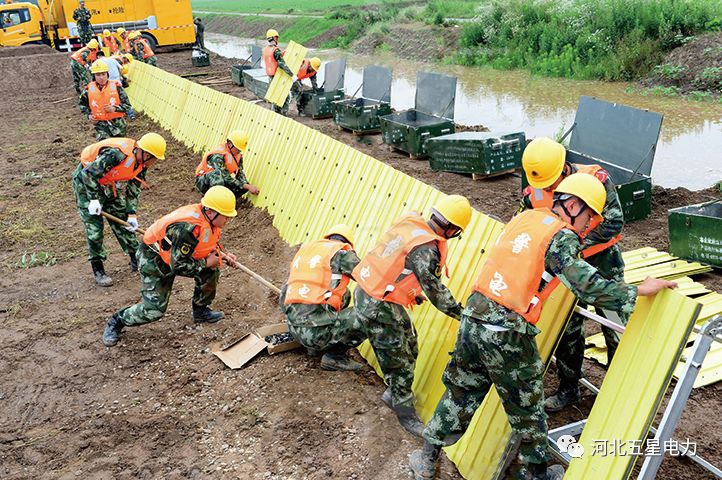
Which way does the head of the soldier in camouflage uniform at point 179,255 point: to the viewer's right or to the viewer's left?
to the viewer's right

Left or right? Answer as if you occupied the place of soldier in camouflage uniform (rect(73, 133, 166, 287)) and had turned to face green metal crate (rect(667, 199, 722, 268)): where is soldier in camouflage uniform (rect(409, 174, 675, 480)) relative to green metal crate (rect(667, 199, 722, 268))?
right

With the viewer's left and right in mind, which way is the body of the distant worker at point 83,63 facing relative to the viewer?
facing to the right of the viewer

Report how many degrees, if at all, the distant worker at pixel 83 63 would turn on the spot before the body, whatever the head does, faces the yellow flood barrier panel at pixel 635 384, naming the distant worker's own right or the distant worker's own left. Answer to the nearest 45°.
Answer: approximately 90° to the distant worker's own right

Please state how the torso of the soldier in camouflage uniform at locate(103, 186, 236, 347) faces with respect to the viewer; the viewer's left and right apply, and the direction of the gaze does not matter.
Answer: facing to the right of the viewer

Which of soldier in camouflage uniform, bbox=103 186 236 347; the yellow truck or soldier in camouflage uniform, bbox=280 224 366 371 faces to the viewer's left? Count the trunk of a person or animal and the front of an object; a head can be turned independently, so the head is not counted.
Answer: the yellow truck

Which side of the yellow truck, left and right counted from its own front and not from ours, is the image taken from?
left

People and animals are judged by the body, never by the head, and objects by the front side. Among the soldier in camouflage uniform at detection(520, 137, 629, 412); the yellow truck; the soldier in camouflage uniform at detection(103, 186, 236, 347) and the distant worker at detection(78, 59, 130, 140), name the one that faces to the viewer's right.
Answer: the soldier in camouflage uniform at detection(103, 186, 236, 347)

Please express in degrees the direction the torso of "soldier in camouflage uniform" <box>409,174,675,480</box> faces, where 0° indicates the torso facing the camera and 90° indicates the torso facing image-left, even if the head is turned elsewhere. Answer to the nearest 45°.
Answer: approximately 225°

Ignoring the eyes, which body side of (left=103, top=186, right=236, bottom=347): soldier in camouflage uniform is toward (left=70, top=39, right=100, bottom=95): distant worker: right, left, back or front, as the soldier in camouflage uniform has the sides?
left

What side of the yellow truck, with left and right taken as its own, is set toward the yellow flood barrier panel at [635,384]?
left

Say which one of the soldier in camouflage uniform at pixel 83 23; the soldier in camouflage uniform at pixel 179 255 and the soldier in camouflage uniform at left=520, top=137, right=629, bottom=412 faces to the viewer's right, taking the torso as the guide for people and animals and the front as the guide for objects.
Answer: the soldier in camouflage uniform at pixel 179 255

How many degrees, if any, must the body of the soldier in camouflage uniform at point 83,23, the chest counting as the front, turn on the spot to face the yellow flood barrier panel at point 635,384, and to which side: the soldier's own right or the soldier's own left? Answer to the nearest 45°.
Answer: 0° — they already face it

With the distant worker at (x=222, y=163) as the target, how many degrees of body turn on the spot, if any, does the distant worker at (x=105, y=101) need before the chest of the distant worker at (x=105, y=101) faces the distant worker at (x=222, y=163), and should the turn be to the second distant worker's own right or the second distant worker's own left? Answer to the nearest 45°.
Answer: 0° — they already face them
